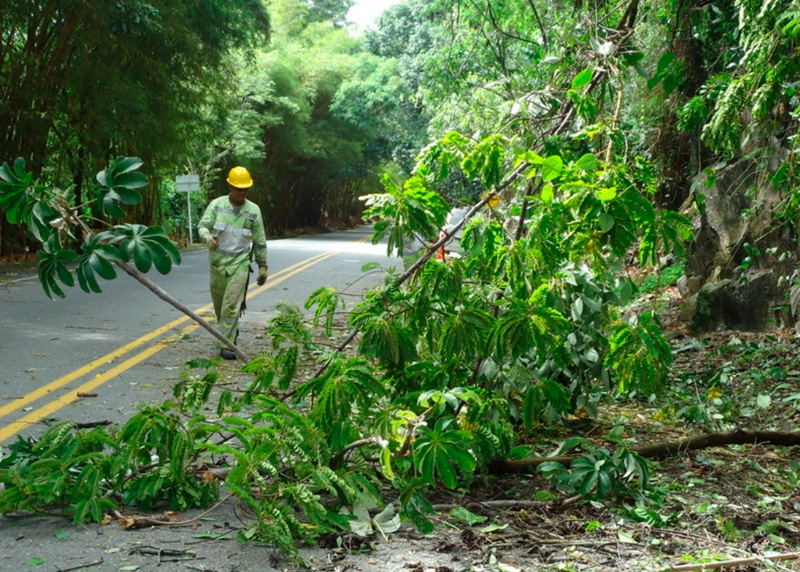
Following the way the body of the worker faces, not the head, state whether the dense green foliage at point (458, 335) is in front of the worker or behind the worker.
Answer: in front

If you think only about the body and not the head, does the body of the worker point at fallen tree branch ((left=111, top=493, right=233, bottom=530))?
yes

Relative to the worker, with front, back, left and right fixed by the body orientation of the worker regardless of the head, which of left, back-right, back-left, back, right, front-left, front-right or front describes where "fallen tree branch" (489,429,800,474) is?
front-left

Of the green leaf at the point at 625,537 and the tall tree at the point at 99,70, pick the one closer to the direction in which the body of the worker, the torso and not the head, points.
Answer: the green leaf

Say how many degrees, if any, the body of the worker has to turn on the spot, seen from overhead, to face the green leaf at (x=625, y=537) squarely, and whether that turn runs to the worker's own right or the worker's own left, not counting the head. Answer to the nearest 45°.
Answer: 0° — they already face it

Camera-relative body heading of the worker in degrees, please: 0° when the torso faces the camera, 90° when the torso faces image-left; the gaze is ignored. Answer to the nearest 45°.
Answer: approximately 0°

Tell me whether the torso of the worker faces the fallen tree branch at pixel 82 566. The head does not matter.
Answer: yes

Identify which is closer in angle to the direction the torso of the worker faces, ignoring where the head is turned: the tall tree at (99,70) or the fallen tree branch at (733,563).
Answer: the fallen tree branch
